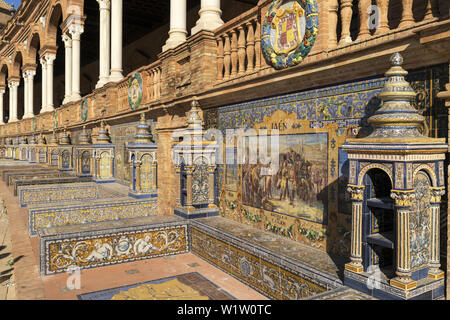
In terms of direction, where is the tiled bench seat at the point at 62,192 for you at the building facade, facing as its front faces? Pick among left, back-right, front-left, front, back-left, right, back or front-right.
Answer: right

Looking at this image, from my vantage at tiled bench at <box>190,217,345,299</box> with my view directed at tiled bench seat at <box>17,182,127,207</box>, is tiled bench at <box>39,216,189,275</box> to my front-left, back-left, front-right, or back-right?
front-left

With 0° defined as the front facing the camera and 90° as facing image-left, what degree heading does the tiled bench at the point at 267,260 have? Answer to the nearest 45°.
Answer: approximately 45°

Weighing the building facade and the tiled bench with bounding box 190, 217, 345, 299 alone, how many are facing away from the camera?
0

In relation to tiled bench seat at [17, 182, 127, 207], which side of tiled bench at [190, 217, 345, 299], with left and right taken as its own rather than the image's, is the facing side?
right

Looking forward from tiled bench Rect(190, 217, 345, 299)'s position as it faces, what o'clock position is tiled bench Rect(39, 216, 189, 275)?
tiled bench Rect(39, 216, 189, 275) is roughly at 2 o'clock from tiled bench Rect(190, 217, 345, 299).

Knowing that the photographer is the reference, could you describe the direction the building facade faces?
facing the viewer and to the left of the viewer

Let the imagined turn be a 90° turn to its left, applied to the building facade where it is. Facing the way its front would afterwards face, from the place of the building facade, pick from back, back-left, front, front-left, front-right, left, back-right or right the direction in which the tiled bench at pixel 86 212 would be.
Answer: back

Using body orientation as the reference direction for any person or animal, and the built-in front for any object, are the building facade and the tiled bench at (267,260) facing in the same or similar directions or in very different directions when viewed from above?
same or similar directions

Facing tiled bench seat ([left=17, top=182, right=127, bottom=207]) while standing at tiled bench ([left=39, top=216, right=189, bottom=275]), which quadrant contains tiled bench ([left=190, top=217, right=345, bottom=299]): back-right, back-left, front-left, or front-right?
back-right

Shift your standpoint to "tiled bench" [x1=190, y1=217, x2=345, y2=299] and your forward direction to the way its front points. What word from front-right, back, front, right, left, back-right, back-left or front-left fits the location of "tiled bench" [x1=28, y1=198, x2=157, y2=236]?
right

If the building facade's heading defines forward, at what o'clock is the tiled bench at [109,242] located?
The tiled bench is roughly at 2 o'clock from the building facade.
